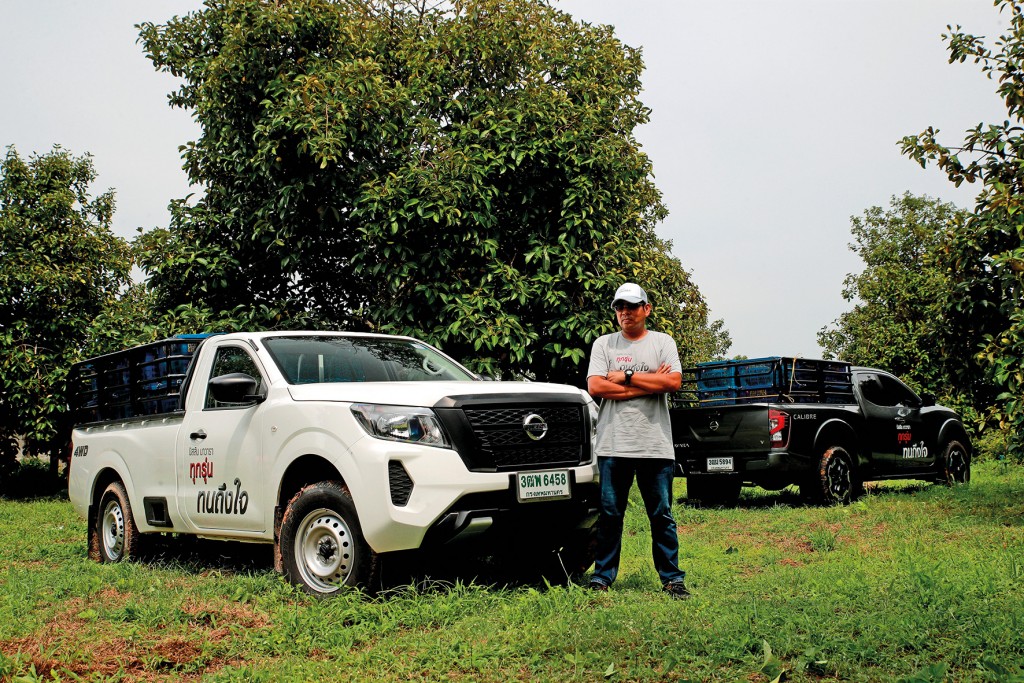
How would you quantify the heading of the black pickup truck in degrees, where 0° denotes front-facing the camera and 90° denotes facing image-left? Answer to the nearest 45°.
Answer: approximately 225°

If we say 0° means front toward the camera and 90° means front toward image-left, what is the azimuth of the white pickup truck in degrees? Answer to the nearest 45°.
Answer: approximately 315°

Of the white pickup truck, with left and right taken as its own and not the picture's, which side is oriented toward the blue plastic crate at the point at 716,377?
left

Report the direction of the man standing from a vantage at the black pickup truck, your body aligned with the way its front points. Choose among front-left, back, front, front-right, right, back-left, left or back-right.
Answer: back-right

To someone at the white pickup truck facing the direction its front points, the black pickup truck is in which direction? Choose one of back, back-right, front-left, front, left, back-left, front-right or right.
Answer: left

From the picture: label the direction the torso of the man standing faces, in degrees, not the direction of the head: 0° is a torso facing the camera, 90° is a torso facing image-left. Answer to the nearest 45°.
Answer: approximately 0°

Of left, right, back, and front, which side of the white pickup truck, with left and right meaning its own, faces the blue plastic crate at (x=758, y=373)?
left

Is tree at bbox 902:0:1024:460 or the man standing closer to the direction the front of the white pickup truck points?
the man standing

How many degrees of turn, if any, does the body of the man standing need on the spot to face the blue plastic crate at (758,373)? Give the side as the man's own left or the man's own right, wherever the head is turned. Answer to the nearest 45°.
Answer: approximately 180°

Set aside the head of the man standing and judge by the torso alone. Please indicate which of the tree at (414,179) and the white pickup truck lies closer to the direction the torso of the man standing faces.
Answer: the white pickup truck

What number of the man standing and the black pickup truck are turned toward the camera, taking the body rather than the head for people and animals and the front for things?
1
